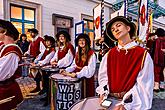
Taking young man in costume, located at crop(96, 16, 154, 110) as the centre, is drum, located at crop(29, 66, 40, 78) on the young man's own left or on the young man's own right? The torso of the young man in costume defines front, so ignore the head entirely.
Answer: on the young man's own right

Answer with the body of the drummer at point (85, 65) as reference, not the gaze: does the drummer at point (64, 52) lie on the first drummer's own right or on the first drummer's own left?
on the first drummer's own right

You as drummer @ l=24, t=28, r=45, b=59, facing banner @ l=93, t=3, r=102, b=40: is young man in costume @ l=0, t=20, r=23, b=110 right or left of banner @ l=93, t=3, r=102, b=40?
right

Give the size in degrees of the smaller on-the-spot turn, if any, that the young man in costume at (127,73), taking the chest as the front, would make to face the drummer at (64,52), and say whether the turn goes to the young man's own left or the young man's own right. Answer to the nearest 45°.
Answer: approximately 90° to the young man's own right

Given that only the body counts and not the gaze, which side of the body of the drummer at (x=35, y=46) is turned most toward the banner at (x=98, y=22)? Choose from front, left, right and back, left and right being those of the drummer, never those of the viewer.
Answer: left

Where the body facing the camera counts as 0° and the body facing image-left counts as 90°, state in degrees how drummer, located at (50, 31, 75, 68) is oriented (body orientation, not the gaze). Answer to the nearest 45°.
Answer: approximately 45°
